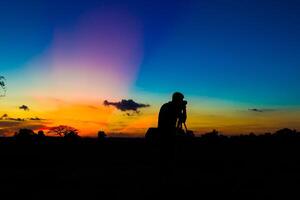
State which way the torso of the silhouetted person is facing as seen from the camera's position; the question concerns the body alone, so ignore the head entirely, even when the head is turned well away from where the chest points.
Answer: to the viewer's right
